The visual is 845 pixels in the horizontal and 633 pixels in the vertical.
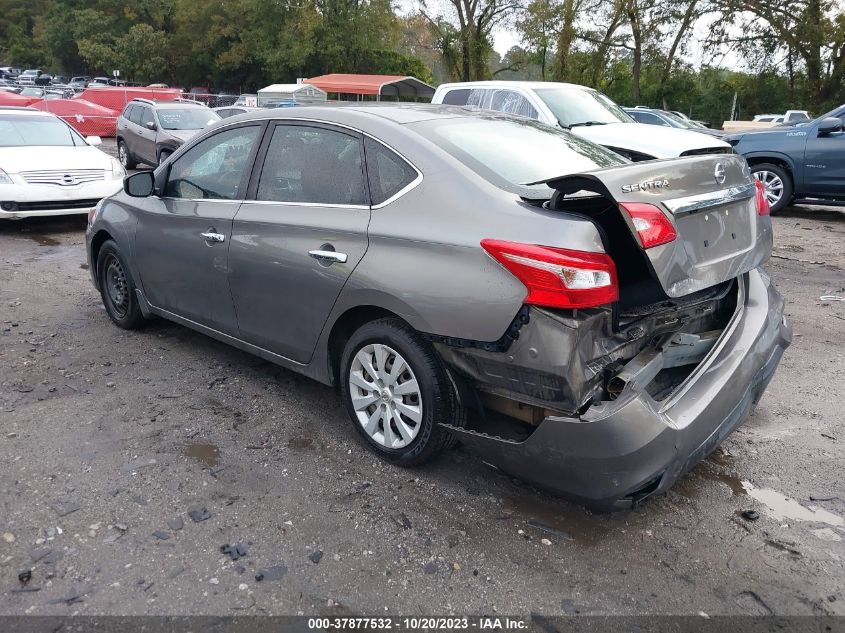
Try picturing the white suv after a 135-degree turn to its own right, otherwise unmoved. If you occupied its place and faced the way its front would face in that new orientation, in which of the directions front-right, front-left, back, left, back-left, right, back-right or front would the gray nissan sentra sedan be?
left

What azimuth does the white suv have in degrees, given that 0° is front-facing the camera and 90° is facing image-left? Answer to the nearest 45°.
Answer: approximately 315°

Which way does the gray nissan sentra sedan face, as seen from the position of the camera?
facing away from the viewer and to the left of the viewer

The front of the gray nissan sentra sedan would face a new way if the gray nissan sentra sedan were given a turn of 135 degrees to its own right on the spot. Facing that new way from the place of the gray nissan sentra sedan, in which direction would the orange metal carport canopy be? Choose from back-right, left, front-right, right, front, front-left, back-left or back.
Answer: left

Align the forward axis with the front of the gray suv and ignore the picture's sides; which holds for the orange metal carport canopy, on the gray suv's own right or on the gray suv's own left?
on the gray suv's own left

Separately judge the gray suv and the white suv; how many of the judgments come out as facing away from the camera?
0

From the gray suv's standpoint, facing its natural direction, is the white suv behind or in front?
in front

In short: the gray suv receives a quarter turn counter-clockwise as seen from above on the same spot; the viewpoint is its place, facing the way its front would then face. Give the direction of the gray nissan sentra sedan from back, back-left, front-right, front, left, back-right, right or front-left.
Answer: back-right

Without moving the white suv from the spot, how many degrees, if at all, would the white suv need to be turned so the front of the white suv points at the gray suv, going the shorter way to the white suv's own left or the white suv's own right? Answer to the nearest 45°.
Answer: approximately 180°

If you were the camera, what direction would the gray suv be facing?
facing the viewer and to the right of the viewer
